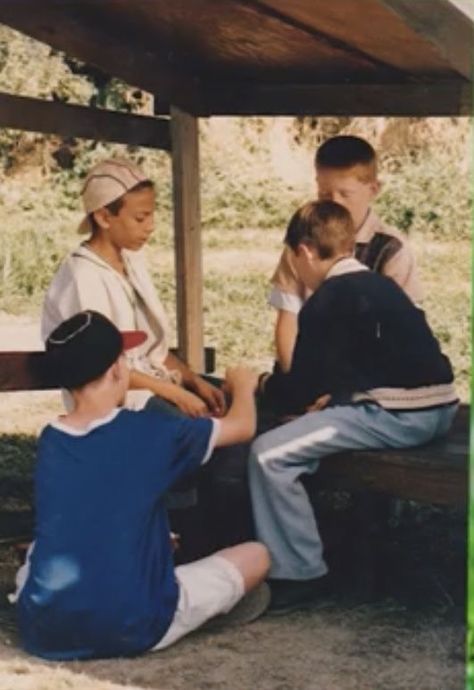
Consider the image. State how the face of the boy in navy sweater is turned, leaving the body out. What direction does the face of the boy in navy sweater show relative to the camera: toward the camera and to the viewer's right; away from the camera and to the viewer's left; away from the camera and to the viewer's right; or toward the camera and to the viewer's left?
away from the camera and to the viewer's left

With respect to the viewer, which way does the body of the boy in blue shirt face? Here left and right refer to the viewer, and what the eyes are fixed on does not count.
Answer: facing away from the viewer and to the right of the viewer

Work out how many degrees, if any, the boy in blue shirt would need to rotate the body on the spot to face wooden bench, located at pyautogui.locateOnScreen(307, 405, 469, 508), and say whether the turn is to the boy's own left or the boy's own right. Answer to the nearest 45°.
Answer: approximately 45° to the boy's own right

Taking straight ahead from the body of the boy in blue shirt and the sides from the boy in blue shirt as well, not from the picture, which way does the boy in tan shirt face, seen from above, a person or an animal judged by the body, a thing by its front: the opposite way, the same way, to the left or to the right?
the opposite way

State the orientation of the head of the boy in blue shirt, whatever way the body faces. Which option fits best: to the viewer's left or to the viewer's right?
to the viewer's right

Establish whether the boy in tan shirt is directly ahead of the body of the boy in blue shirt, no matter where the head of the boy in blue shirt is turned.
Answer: yes
